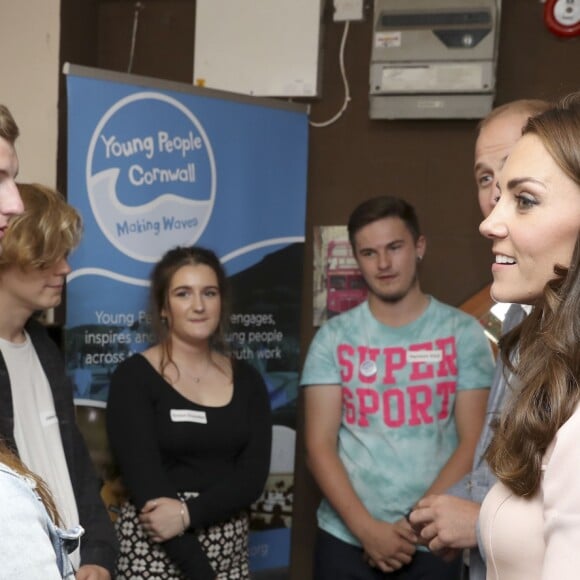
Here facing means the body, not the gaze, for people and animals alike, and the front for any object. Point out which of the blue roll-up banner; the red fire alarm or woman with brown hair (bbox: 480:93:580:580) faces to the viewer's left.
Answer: the woman with brown hair

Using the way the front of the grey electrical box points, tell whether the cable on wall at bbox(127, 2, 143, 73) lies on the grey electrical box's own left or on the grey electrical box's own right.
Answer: on the grey electrical box's own right

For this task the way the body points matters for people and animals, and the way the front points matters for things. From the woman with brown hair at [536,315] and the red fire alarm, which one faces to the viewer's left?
the woman with brown hair

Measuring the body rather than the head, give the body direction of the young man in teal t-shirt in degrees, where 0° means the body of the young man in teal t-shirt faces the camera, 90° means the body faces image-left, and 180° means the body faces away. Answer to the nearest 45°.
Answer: approximately 0°

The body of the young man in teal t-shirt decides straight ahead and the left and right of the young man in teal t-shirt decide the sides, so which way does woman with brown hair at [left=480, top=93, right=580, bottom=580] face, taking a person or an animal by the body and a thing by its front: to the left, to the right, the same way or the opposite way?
to the right

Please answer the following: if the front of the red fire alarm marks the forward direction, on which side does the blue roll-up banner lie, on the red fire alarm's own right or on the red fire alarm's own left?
on the red fire alarm's own right

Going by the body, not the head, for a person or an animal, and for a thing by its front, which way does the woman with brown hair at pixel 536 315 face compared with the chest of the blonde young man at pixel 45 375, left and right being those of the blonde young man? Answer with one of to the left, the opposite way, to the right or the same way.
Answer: the opposite way

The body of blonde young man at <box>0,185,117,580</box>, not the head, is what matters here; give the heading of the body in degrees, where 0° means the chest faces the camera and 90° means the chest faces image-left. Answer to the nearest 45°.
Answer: approximately 315°

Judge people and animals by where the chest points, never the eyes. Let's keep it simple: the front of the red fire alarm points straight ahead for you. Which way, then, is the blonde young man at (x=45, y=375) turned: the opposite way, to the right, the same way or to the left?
to the left

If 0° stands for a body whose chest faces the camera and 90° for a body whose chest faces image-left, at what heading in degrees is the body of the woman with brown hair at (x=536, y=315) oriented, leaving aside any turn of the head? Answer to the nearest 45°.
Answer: approximately 90°

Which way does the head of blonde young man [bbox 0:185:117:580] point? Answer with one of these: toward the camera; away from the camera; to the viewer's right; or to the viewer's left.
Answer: to the viewer's right
